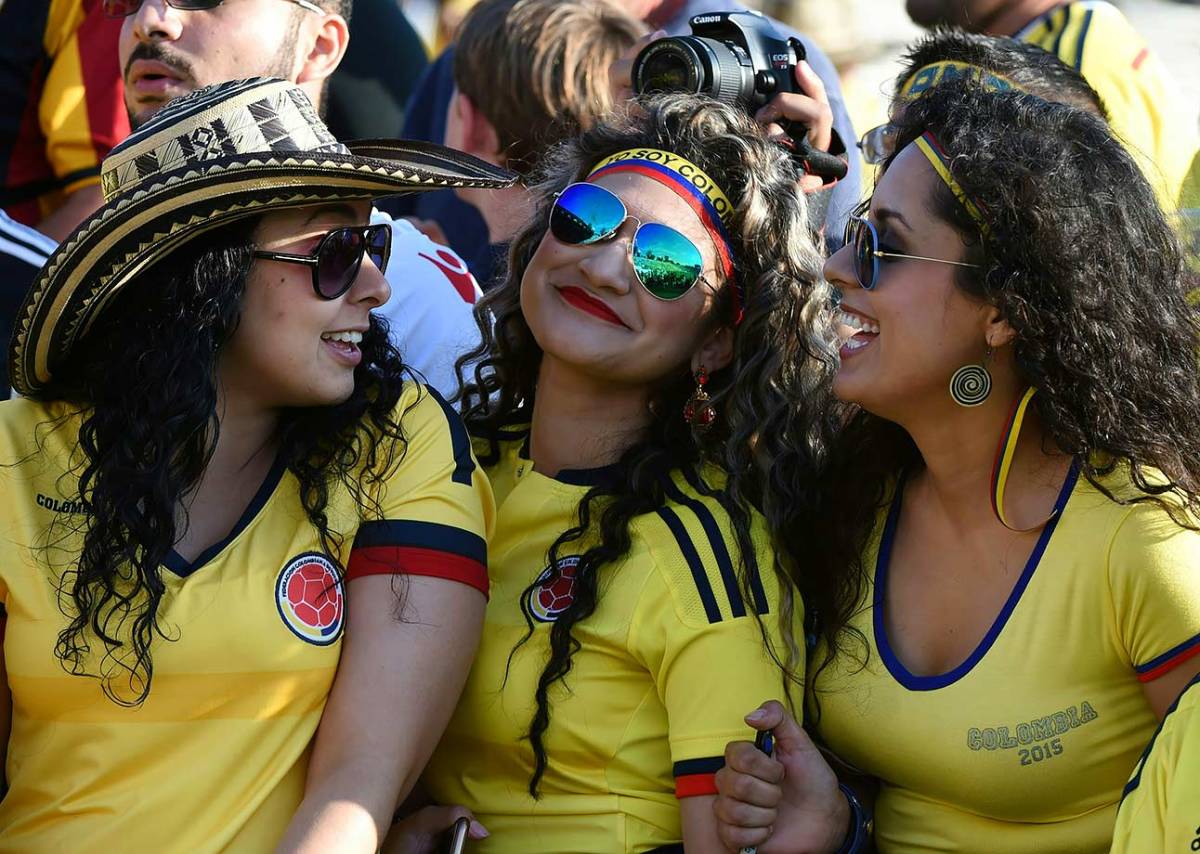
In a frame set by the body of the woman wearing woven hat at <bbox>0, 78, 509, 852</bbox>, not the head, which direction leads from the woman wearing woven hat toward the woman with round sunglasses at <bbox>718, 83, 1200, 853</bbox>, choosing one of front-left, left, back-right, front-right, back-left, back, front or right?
left

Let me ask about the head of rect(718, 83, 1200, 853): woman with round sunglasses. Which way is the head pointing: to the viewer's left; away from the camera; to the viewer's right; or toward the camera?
to the viewer's left

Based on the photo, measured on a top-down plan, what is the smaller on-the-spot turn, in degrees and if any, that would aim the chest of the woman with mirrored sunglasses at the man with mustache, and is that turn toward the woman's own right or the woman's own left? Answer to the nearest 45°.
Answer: approximately 90° to the woman's own right

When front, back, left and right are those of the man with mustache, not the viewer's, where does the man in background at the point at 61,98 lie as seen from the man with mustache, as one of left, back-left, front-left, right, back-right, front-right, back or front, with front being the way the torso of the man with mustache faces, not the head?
right

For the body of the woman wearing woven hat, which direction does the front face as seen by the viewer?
toward the camera

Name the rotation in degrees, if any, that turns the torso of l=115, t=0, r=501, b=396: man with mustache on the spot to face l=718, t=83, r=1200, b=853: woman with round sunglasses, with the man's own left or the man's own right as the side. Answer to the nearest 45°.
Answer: approximately 90° to the man's own left

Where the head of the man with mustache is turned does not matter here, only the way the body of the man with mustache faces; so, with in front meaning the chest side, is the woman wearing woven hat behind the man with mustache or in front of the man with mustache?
in front

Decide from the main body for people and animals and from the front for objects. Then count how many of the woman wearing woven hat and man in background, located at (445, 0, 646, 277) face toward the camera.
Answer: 1

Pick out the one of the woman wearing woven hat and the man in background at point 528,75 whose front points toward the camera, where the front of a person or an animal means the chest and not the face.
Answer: the woman wearing woven hat

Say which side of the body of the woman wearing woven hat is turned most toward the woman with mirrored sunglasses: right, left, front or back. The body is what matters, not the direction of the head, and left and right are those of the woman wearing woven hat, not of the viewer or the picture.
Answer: left

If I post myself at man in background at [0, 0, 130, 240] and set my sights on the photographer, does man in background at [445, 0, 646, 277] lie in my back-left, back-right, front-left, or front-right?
front-right

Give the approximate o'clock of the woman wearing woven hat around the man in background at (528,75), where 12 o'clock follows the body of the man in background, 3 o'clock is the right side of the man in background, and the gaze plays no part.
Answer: The woman wearing woven hat is roughly at 8 o'clock from the man in background.
